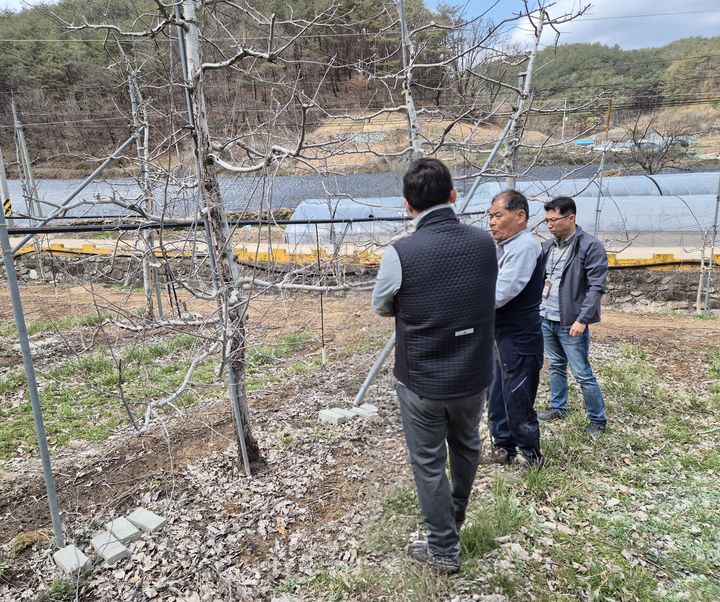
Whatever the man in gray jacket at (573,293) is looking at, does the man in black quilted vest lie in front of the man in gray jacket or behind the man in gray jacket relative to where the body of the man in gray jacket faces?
in front

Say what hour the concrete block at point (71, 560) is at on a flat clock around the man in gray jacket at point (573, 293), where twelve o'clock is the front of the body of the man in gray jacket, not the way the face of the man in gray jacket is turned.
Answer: The concrete block is roughly at 12 o'clock from the man in gray jacket.

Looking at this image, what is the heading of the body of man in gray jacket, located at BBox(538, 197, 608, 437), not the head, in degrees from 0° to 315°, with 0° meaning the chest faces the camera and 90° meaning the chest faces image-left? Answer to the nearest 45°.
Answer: approximately 45°

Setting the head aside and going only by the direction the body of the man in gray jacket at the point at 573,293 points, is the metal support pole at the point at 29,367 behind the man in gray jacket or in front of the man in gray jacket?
in front

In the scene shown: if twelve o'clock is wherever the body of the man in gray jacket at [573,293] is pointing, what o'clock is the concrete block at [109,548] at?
The concrete block is roughly at 12 o'clock from the man in gray jacket.

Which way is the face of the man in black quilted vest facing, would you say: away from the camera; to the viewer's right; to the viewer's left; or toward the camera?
away from the camera

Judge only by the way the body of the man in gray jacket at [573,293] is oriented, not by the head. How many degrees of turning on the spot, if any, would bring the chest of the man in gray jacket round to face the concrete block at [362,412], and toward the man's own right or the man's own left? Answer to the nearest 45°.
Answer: approximately 45° to the man's own right

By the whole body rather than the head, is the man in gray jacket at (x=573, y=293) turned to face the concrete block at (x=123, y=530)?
yes

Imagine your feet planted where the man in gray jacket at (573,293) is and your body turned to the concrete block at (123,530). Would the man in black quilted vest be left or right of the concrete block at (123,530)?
left
